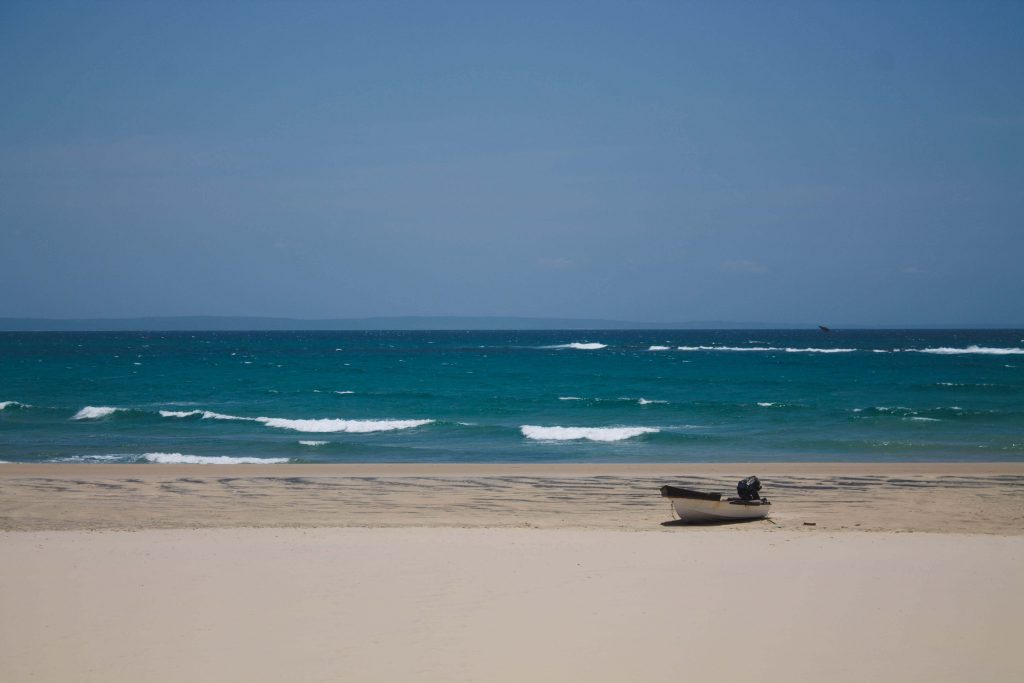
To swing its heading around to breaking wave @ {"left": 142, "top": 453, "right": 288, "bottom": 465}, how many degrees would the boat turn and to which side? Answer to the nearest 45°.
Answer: approximately 45° to its right

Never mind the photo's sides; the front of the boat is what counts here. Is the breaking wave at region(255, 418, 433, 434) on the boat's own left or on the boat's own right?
on the boat's own right

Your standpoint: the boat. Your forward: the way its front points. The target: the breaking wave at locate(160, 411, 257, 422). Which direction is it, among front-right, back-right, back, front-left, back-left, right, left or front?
front-right

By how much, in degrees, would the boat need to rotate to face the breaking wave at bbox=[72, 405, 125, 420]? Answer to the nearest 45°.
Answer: approximately 45° to its right

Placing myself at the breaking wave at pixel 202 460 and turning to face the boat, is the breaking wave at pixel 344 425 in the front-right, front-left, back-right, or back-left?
back-left

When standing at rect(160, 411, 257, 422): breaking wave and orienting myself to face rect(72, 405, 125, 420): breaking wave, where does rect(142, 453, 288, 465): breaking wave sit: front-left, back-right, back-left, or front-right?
back-left

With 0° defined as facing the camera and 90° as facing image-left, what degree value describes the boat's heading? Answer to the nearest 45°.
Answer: approximately 90°

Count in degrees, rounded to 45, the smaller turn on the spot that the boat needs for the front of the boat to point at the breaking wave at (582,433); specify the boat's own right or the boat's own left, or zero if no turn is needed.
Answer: approximately 90° to the boat's own right
